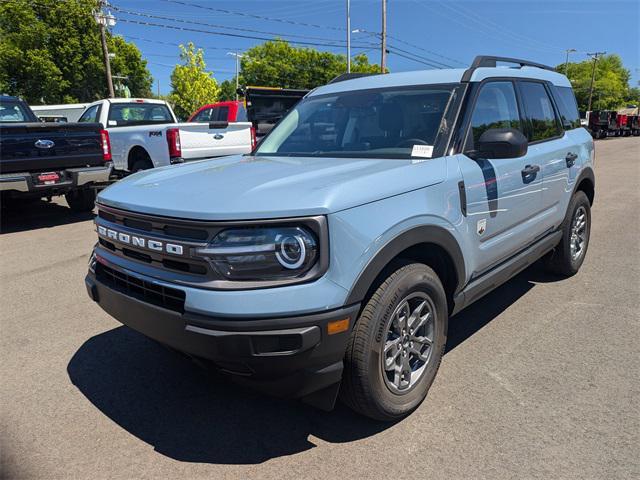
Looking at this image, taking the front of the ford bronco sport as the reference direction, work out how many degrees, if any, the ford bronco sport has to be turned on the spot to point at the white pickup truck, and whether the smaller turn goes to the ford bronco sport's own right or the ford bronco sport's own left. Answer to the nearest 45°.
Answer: approximately 90° to the ford bronco sport's own right

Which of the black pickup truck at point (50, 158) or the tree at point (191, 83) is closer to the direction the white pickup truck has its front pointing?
the tree

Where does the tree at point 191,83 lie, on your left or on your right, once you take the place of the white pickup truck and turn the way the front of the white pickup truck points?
on your right

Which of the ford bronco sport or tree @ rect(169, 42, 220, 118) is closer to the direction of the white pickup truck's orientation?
the tree

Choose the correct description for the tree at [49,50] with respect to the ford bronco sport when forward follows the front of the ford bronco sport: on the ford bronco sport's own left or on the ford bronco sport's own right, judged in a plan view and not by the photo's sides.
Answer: on the ford bronco sport's own right

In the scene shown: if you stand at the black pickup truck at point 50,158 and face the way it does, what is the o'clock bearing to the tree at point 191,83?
The tree is roughly at 2 o'clock from the black pickup truck.

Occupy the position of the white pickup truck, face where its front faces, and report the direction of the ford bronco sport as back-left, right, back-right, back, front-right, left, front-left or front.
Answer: back-left

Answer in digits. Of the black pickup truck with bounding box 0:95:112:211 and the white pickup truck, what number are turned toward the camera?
0

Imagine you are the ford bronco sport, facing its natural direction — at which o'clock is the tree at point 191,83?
The tree is roughly at 4 o'clock from the ford bronco sport.

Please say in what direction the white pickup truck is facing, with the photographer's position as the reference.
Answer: facing away from the viewer and to the left of the viewer

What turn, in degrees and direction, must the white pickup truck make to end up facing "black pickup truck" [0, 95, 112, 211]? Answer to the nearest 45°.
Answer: approximately 90° to its left

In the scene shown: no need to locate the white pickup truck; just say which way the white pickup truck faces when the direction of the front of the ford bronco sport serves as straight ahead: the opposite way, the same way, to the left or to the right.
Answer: to the right

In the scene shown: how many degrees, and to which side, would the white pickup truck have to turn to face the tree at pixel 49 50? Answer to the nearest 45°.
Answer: approximately 45° to its right

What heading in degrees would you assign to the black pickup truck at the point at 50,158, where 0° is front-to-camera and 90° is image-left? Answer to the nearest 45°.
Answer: approximately 135°
